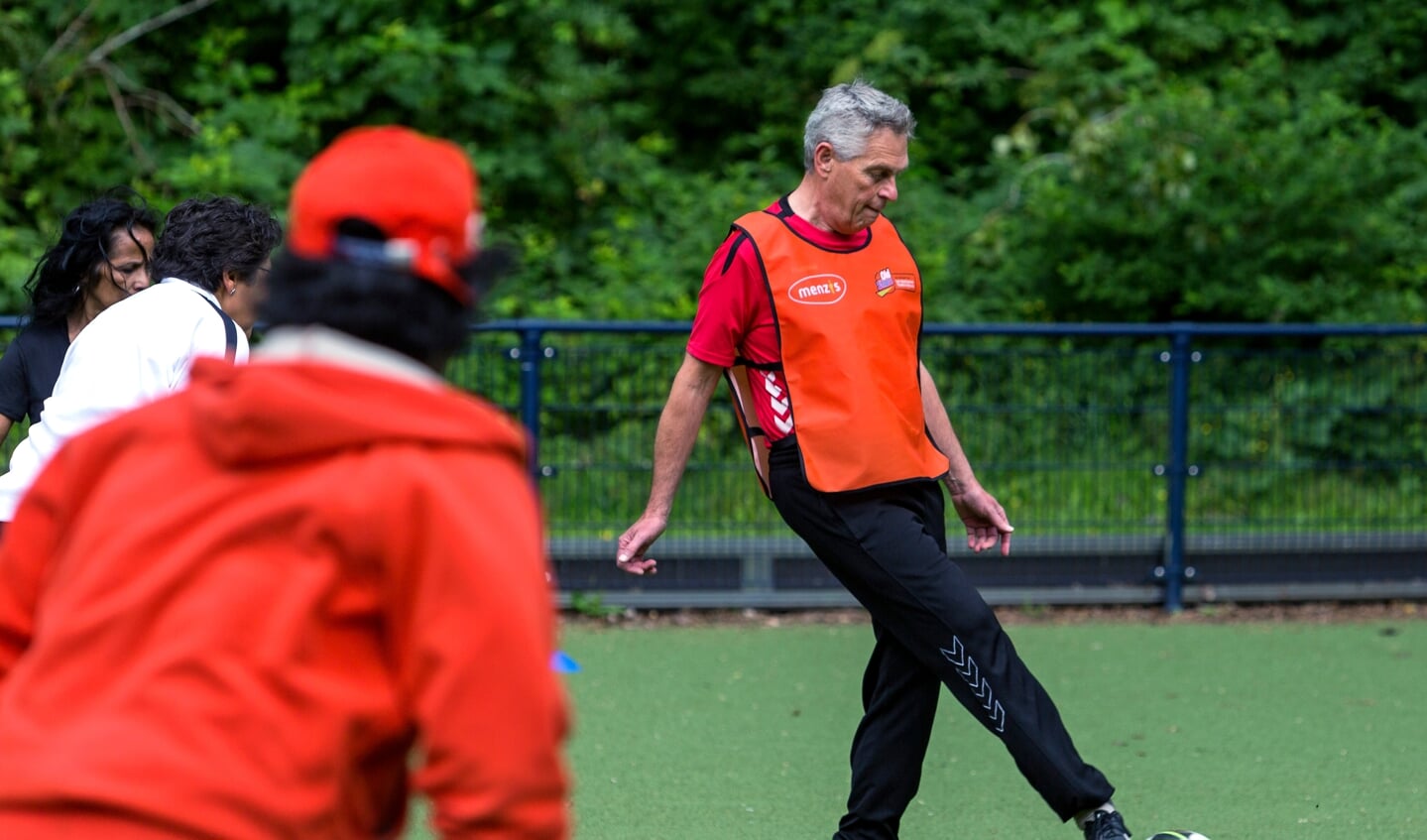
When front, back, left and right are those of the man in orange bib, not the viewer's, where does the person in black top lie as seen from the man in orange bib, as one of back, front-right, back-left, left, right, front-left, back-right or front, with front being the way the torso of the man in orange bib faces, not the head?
back-right

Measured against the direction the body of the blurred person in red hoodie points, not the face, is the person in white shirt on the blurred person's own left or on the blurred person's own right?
on the blurred person's own left

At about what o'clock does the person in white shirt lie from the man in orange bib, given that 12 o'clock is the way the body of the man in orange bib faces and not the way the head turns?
The person in white shirt is roughly at 4 o'clock from the man in orange bib.

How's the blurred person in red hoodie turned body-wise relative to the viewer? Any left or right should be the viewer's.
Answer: facing away from the viewer and to the right of the viewer

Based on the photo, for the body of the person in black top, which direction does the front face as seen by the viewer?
to the viewer's right

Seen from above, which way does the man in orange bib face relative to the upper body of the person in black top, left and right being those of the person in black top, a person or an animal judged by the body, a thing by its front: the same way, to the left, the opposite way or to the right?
the same way

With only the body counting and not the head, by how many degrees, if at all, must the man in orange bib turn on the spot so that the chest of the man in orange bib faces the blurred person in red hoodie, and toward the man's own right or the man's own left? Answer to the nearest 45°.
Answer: approximately 45° to the man's own right

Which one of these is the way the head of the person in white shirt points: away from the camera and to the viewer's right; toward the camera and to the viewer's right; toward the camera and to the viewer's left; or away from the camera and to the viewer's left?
away from the camera and to the viewer's right
